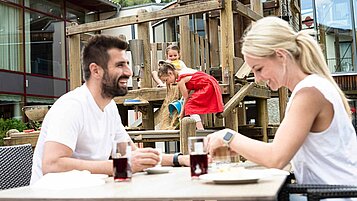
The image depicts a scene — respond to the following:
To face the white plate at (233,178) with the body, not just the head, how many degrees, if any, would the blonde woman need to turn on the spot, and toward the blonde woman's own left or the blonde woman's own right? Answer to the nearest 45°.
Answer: approximately 45° to the blonde woman's own left

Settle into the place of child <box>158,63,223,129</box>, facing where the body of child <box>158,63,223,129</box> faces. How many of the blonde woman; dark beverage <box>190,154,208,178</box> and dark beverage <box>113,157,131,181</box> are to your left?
3

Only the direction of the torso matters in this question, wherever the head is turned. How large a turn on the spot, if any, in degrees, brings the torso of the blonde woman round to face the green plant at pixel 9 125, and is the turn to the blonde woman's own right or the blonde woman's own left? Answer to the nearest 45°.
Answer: approximately 45° to the blonde woman's own right

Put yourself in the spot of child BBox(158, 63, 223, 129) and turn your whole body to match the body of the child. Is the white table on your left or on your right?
on your left

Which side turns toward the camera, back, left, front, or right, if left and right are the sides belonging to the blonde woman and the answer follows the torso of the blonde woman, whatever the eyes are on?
left

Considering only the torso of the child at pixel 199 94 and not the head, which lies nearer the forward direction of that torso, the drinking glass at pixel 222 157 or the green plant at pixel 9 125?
the green plant

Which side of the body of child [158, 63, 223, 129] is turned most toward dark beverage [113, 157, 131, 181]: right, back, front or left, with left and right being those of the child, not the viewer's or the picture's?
left

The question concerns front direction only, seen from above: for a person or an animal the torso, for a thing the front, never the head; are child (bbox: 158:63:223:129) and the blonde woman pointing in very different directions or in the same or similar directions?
same or similar directions

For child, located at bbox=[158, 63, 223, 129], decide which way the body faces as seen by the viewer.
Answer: to the viewer's left

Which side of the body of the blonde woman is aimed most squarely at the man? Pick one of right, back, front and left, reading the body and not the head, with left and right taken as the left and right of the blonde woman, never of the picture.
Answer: front

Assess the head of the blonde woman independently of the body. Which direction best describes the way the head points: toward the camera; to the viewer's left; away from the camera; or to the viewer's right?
to the viewer's left

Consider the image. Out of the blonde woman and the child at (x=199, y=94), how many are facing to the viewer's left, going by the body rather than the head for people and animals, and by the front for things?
2

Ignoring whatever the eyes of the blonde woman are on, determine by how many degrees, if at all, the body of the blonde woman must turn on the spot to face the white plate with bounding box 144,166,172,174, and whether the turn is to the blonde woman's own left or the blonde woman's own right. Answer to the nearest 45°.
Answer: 0° — they already face it

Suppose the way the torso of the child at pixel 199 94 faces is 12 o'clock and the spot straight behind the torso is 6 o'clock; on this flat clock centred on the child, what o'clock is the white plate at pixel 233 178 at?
The white plate is roughly at 9 o'clock from the child.

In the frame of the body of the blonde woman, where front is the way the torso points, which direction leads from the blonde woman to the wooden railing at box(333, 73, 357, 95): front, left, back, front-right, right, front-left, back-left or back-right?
right
